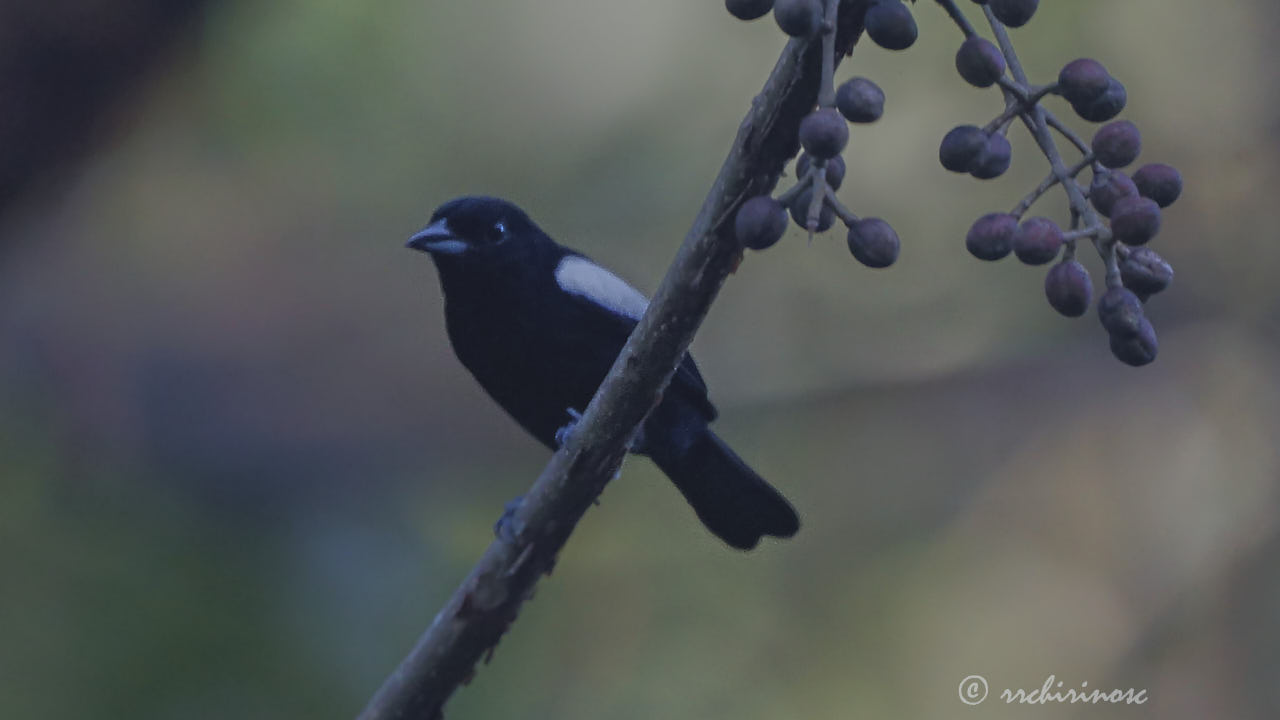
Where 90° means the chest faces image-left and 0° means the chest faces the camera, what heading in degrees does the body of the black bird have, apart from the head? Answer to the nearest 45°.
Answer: approximately 90°

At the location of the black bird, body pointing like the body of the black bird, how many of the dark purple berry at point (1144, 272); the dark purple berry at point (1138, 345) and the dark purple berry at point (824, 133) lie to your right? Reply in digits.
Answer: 0

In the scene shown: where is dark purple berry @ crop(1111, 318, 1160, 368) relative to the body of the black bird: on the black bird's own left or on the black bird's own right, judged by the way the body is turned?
on the black bird's own left
